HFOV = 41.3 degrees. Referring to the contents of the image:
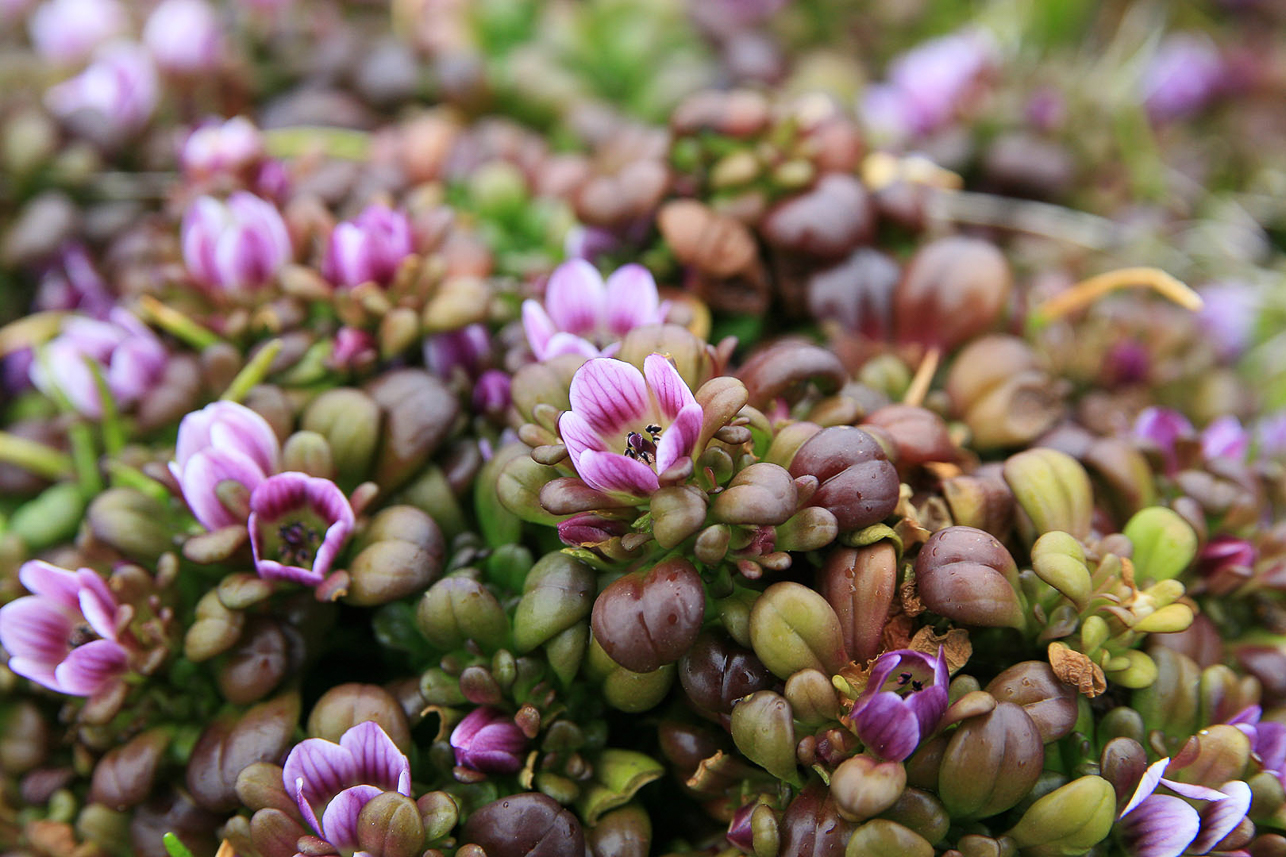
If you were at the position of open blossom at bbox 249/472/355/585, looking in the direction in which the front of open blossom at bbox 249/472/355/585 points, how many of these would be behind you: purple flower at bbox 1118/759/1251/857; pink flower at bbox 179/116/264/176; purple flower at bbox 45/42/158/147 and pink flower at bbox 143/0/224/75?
3

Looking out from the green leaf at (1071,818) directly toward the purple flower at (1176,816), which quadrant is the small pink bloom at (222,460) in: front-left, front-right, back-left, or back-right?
back-left

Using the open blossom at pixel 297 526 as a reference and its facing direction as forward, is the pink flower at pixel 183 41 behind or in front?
behind

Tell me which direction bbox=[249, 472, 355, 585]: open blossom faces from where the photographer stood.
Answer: facing the viewer

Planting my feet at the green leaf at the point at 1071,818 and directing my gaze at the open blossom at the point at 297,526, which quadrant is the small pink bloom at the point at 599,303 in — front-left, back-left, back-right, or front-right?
front-right

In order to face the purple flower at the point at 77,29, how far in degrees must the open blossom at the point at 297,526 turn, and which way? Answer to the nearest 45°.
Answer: approximately 180°

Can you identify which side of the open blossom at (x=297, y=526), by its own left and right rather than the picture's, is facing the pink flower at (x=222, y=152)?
back

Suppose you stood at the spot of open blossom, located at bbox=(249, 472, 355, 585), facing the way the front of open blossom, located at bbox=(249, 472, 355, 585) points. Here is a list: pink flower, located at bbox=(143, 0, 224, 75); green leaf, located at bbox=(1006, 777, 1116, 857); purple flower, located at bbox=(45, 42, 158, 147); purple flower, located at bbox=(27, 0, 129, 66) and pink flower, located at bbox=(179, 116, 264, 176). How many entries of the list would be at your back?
4

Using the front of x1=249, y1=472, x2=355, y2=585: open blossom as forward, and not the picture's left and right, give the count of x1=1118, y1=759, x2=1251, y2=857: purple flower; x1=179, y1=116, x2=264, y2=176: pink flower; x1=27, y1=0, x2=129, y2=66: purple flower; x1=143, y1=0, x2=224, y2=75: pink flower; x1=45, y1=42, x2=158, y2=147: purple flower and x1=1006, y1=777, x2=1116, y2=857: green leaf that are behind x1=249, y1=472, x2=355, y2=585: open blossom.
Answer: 4

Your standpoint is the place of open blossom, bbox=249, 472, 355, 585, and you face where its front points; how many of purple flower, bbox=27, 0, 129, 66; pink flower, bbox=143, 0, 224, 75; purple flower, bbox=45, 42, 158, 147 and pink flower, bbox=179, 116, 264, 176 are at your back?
4

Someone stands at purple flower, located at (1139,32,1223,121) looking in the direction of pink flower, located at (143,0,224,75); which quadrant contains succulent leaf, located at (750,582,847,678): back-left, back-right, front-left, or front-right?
front-left
